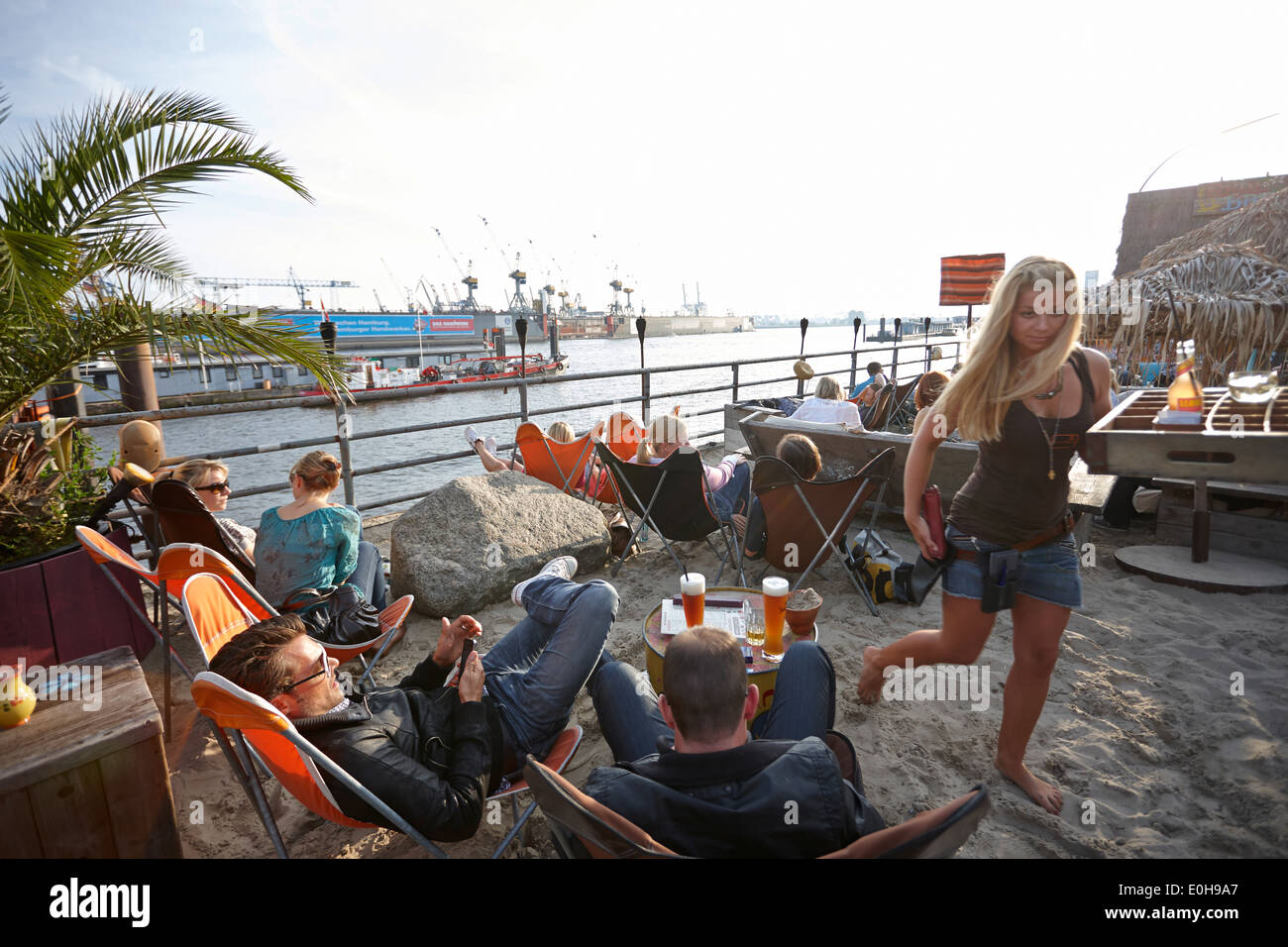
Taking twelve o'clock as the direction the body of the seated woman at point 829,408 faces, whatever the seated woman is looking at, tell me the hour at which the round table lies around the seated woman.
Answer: The round table is roughly at 6 o'clock from the seated woman.

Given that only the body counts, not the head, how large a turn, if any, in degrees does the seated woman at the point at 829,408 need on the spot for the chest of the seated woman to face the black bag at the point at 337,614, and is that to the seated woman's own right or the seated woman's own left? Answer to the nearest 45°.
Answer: approximately 135° to the seated woman's own left

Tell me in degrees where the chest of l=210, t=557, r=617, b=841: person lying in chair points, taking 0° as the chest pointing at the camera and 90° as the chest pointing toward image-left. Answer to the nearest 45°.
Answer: approximately 270°

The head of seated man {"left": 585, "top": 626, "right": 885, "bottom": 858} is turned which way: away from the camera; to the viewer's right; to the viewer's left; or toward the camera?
away from the camera

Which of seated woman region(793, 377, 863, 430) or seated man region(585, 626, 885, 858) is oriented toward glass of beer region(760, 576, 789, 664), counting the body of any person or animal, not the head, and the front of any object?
the seated man

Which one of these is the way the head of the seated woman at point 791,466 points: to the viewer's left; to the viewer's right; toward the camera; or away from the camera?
away from the camera

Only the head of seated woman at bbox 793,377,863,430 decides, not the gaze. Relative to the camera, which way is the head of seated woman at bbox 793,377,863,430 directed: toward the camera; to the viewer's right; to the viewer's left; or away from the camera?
away from the camera

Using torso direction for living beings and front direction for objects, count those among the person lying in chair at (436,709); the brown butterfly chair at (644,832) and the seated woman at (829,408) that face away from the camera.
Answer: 2

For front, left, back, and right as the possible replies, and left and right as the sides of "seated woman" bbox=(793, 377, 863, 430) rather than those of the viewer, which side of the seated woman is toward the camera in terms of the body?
back

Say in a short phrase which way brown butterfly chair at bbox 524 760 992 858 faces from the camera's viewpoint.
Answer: facing away from the viewer
